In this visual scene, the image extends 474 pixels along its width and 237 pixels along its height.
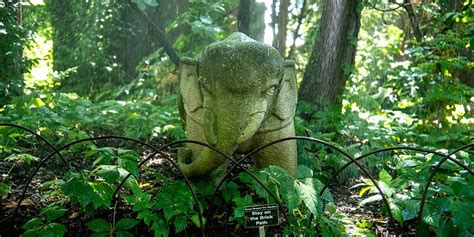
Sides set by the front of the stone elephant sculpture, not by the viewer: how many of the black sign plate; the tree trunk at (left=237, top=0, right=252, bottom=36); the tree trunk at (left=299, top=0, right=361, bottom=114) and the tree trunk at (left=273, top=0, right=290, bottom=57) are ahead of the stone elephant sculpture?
1

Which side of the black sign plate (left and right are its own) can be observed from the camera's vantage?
front

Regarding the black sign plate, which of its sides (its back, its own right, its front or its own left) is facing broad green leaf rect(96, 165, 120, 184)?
right

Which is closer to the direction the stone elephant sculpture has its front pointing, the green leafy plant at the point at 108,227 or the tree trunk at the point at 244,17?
the green leafy plant

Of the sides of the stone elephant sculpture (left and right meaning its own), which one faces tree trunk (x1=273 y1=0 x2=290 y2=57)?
back

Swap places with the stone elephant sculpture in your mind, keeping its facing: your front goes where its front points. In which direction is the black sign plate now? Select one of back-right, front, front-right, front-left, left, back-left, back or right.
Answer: front

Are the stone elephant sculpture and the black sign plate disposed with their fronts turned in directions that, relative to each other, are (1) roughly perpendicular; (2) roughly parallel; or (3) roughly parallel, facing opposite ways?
roughly parallel

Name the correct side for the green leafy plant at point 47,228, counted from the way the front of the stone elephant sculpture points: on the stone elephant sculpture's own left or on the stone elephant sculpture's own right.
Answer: on the stone elephant sculpture's own right

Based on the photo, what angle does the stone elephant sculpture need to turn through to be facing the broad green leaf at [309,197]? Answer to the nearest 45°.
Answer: approximately 45° to its left

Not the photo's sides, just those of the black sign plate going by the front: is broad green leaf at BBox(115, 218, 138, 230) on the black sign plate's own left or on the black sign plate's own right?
on the black sign plate's own right

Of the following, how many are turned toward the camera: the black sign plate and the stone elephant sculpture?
2

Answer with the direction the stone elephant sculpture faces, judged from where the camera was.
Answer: facing the viewer

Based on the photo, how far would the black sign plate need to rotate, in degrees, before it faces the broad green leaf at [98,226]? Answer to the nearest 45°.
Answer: approximately 90° to its right
